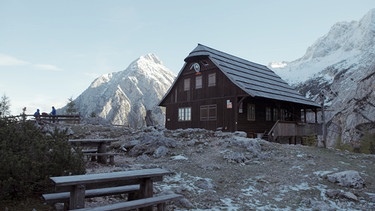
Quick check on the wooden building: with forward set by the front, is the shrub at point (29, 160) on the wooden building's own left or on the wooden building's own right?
on the wooden building's own right

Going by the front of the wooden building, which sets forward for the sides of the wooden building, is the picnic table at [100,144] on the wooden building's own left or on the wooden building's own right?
on the wooden building's own right

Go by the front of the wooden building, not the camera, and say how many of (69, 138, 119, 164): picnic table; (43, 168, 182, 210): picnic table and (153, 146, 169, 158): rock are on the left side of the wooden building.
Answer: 0

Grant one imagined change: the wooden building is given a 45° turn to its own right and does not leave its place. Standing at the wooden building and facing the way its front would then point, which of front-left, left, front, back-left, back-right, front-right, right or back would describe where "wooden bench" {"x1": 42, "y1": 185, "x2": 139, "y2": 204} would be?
front

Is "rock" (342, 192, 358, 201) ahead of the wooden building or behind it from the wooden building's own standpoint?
ahead

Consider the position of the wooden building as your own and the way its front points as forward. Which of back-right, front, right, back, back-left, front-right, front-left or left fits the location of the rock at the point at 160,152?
front-right

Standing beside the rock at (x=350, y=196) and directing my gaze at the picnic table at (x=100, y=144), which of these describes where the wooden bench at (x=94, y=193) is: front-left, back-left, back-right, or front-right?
front-left

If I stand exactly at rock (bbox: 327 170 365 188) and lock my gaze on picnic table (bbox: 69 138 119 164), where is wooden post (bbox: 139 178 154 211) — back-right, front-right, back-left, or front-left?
front-left

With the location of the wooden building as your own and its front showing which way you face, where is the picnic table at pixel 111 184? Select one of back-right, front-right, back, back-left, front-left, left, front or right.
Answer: front-right

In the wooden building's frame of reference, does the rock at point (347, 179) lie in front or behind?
in front
